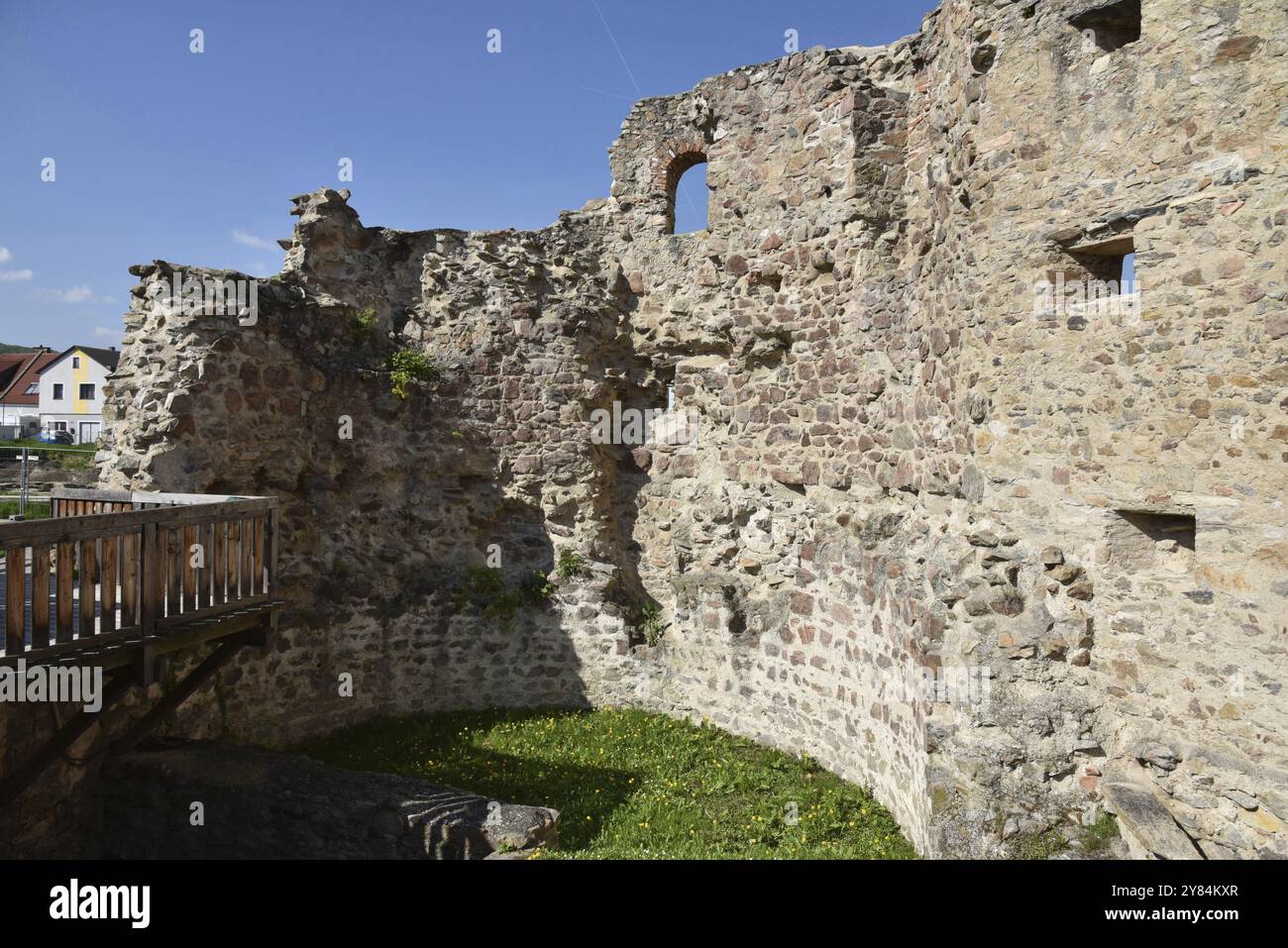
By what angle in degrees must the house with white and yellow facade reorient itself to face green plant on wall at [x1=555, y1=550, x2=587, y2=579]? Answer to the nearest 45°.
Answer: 0° — it already faces it

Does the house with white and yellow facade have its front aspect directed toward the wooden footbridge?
yes

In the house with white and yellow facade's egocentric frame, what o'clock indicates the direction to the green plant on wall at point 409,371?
The green plant on wall is roughly at 12 o'clock from the house with white and yellow facade.

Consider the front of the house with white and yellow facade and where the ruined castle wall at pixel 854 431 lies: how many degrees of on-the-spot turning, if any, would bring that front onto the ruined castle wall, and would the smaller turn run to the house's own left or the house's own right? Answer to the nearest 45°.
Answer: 0° — it already faces it

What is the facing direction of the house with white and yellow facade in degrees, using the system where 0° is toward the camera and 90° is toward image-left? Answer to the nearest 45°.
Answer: approximately 0°

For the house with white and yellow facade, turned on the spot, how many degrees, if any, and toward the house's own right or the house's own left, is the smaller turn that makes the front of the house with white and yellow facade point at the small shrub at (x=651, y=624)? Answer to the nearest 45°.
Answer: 0° — it already faces it

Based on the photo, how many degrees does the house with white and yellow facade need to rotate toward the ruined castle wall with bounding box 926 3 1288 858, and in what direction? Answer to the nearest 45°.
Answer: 0° — it already faces it

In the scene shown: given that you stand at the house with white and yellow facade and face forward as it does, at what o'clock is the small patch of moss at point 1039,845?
The small patch of moss is roughly at 12 o'clock from the house with white and yellow facade.

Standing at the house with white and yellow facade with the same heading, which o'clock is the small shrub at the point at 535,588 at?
The small shrub is roughly at 12 o'clock from the house with white and yellow facade.
